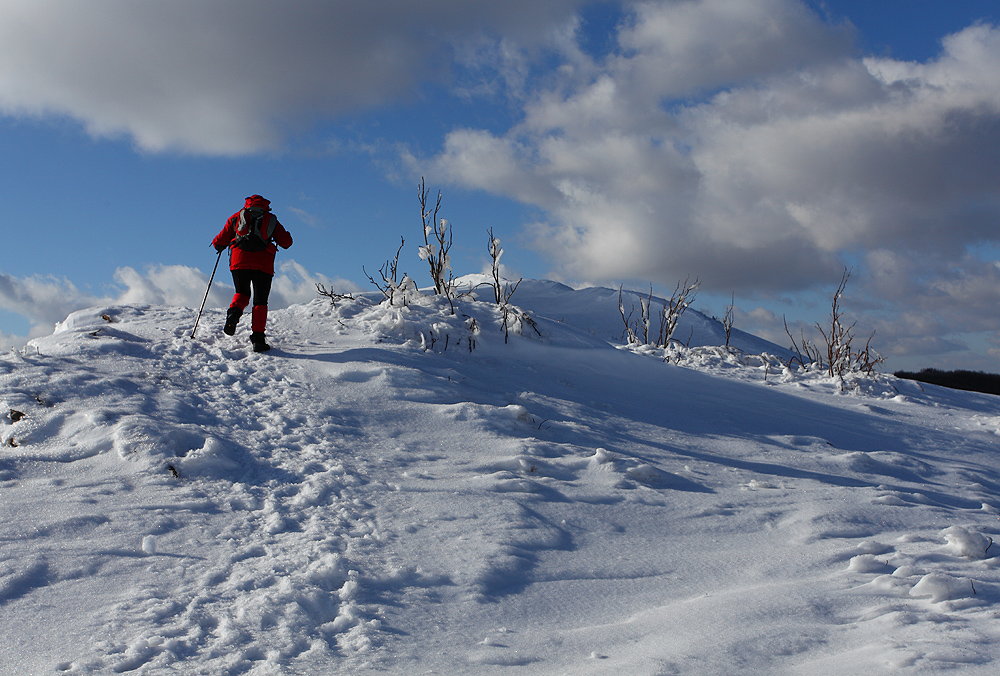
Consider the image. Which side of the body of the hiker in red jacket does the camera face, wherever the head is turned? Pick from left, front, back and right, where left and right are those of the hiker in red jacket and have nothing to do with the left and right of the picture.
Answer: back

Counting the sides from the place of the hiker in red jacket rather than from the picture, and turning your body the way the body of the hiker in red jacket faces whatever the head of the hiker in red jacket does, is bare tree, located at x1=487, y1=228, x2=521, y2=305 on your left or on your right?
on your right
